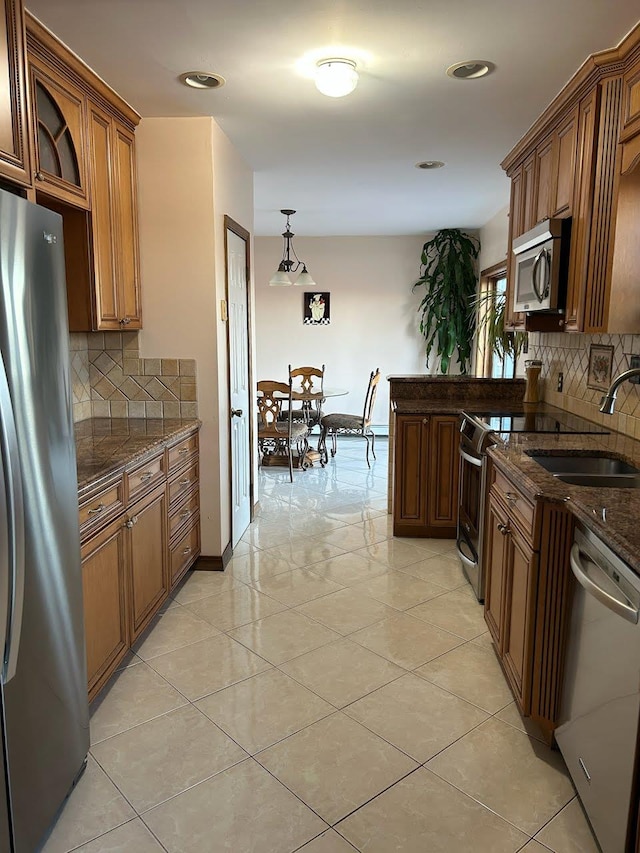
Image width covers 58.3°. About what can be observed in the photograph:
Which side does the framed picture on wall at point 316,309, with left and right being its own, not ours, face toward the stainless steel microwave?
front

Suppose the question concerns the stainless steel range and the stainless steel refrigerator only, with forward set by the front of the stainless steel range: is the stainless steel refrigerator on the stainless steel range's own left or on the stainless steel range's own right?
on the stainless steel range's own left

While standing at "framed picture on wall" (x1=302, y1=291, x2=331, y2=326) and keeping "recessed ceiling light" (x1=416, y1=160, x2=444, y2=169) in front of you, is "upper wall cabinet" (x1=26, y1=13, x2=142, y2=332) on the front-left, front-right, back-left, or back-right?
front-right

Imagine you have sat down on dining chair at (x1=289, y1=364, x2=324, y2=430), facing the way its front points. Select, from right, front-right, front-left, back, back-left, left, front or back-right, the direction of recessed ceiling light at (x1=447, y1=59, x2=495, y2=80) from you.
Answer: front

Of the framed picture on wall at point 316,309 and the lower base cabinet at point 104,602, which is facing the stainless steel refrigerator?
the framed picture on wall

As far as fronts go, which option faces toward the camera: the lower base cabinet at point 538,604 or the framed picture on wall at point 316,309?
the framed picture on wall

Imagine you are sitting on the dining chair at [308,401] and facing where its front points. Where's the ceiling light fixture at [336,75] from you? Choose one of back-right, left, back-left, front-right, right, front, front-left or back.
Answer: front

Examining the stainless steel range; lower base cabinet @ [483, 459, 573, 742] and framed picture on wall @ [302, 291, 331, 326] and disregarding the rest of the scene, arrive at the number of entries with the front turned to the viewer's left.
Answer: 2

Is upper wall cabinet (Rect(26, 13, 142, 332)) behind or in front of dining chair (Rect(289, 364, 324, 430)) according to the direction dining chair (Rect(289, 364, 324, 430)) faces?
in front

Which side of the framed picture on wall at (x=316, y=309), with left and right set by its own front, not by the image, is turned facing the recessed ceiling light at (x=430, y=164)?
front

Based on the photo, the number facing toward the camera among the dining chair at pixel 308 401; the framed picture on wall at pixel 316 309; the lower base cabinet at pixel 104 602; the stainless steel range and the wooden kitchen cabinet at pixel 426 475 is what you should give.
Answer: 3

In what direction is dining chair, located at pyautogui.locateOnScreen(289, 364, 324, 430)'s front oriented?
toward the camera

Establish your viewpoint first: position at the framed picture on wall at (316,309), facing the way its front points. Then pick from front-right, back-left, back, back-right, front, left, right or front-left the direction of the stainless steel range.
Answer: front

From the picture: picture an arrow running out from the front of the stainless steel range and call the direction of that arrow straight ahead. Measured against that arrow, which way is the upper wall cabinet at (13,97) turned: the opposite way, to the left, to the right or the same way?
the opposite way

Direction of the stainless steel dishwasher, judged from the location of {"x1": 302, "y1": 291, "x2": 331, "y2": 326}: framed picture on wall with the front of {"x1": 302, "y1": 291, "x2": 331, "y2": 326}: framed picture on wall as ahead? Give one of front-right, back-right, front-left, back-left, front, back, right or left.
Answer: front

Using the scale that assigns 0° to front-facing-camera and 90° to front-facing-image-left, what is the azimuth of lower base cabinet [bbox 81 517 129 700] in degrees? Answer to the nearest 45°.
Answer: approximately 270°

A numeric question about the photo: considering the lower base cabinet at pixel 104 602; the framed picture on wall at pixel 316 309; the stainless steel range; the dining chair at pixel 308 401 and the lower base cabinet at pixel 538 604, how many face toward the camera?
2

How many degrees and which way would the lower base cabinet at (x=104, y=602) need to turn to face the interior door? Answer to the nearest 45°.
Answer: approximately 45° to its left

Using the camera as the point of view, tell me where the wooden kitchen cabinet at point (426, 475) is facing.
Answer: facing the viewer

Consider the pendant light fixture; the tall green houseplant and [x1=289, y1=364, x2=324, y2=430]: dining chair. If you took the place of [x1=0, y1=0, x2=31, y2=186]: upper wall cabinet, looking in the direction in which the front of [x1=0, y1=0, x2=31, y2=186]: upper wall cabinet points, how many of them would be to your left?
3

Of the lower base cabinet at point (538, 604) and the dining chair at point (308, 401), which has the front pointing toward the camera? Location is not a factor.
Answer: the dining chair
